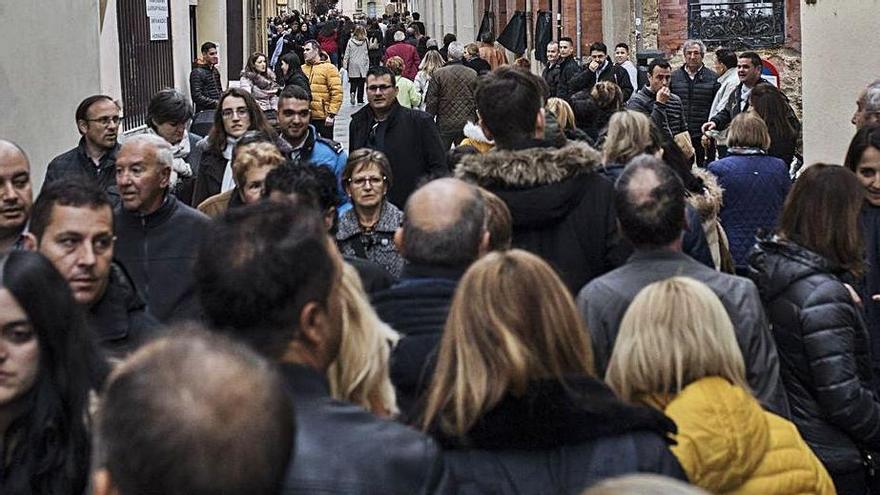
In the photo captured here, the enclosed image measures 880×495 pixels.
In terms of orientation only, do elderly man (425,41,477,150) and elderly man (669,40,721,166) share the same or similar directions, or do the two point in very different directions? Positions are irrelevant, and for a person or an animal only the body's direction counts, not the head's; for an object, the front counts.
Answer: very different directions

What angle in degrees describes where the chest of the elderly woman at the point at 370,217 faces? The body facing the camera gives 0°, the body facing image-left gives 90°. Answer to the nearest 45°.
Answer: approximately 0°

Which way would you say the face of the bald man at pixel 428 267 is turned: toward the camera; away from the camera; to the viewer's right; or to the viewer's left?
away from the camera

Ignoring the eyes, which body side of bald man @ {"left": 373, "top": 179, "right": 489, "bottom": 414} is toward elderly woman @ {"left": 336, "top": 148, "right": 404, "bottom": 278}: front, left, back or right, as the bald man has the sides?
front

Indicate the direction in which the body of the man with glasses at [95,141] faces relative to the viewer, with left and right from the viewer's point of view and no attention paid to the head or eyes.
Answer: facing the viewer and to the right of the viewer

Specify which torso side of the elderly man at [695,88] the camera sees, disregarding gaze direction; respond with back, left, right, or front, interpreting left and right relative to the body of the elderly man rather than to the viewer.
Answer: front

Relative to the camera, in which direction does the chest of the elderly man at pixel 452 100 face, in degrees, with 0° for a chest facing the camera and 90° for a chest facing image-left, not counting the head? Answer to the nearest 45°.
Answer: approximately 180°

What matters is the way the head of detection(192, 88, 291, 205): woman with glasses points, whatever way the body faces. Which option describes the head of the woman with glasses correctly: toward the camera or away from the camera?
toward the camera

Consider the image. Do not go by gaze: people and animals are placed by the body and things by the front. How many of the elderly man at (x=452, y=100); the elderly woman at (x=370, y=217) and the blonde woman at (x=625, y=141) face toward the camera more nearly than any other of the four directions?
1

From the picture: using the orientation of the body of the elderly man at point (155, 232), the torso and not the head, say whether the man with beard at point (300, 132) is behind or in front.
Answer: behind

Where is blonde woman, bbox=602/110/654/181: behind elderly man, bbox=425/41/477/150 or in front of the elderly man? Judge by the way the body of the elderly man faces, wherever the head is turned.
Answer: behind

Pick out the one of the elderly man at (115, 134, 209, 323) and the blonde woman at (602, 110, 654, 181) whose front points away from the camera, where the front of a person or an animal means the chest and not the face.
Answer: the blonde woman

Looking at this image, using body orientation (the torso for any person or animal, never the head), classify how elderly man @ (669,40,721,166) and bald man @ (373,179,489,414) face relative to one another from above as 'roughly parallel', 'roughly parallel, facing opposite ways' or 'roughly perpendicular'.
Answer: roughly parallel, facing opposite ways

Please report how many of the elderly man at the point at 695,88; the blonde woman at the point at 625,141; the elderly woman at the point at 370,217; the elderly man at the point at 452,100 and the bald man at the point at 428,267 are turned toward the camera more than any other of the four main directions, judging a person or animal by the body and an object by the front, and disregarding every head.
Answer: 2

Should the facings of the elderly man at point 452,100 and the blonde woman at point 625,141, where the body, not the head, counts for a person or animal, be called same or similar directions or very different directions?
same or similar directions

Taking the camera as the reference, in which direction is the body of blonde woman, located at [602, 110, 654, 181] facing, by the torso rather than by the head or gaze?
away from the camera

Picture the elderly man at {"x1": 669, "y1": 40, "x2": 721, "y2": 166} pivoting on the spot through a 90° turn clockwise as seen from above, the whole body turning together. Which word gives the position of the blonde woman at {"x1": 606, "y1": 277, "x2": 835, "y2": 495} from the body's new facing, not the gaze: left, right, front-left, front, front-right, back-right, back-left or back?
left
